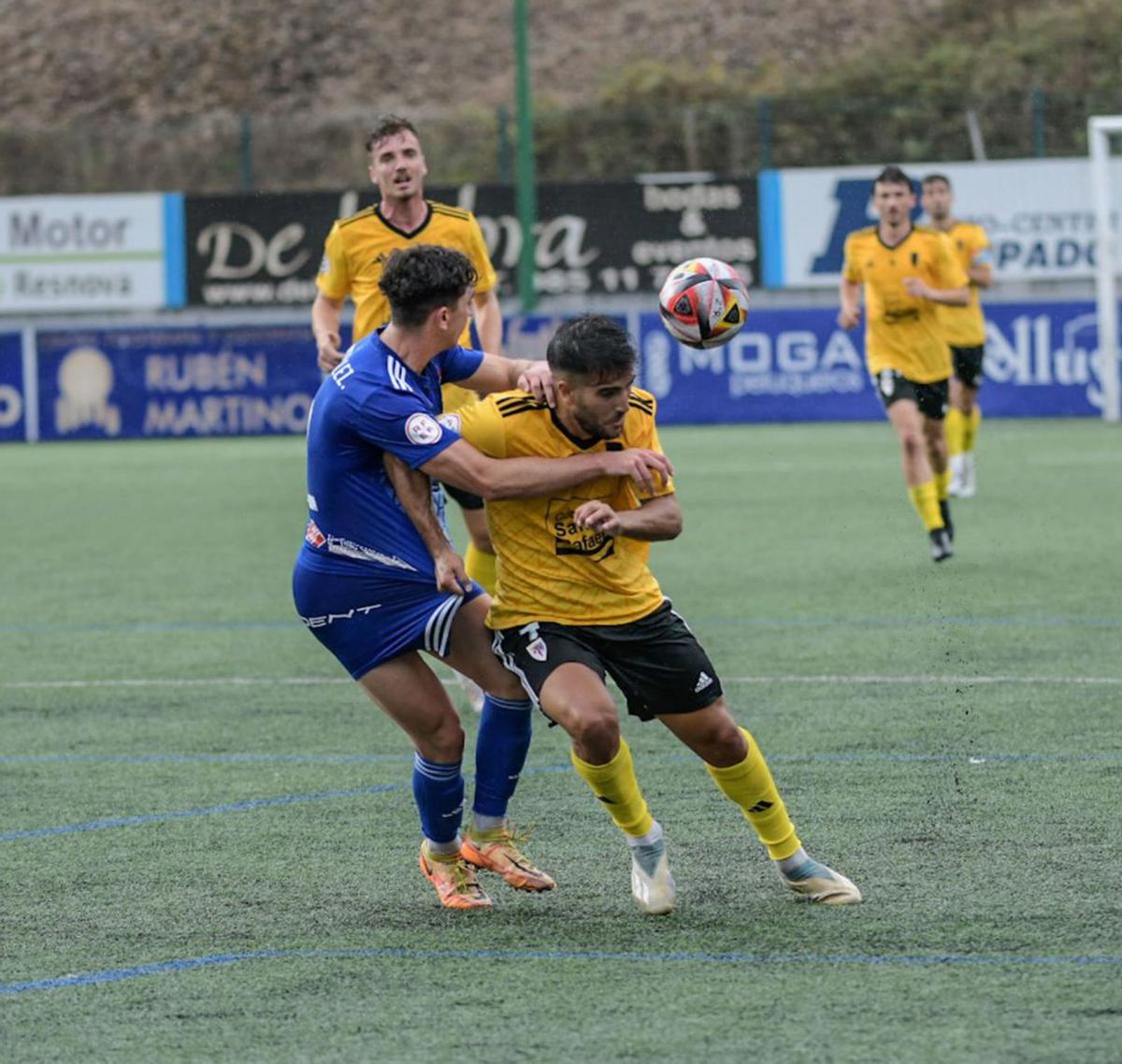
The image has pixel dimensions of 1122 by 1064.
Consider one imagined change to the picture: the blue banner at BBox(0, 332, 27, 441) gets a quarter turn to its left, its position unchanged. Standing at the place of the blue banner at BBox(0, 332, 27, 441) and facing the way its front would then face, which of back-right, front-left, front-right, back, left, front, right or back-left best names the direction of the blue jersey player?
right

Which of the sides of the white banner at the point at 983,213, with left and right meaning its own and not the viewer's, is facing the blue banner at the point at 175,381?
right

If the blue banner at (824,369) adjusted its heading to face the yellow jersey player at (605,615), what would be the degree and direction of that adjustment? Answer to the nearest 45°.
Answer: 0° — it already faces them

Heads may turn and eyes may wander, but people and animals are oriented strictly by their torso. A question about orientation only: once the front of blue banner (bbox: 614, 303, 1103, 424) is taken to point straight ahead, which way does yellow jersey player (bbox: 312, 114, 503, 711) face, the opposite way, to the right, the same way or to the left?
the same way

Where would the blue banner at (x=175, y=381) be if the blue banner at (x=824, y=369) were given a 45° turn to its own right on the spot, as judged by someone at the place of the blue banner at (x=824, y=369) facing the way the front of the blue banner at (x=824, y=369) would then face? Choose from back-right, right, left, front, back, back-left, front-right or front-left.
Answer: front-right

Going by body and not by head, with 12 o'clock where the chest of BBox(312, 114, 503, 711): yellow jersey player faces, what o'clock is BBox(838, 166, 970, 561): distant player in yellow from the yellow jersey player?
The distant player in yellow is roughly at 7 o'clock from the yellow jersey player.

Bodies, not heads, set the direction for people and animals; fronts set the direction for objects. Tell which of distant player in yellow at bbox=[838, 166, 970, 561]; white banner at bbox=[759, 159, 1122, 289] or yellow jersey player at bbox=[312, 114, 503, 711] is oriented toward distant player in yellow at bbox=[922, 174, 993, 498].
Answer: the white banner

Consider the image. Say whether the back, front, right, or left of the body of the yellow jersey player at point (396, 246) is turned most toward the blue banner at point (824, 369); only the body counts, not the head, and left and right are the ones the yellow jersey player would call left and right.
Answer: back

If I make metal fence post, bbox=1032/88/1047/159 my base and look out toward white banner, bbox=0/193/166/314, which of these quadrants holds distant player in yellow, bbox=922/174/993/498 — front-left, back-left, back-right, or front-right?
front-left

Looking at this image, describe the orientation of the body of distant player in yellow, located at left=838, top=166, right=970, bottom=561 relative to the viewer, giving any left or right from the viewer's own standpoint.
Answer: facing the viewer

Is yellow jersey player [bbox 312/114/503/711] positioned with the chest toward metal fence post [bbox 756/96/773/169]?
no

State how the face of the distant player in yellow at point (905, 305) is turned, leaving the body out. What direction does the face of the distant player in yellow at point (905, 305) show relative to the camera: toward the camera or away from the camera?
toward the camera

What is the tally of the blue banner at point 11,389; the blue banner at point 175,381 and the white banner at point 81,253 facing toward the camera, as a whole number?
3

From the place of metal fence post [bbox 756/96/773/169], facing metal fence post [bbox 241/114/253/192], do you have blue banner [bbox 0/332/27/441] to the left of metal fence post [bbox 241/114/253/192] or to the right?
left

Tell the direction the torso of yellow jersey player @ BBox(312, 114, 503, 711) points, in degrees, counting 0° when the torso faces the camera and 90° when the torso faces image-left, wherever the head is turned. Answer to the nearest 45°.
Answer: approximately 0°

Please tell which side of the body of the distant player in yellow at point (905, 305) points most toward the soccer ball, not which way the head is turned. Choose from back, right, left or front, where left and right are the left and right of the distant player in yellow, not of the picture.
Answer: front

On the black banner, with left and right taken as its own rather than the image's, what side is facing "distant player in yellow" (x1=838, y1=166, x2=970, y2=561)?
front

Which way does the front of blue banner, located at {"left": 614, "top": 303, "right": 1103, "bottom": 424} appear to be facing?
toward the camera

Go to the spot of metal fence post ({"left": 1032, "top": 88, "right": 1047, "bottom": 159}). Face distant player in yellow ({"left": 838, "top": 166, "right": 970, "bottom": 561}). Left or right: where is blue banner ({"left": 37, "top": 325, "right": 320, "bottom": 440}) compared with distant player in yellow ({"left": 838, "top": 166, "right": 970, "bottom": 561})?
right

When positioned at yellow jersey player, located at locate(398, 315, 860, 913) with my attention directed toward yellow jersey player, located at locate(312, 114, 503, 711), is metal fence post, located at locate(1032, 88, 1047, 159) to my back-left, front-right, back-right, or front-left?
front-right

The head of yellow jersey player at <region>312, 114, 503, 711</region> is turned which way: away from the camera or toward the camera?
toward the camera
